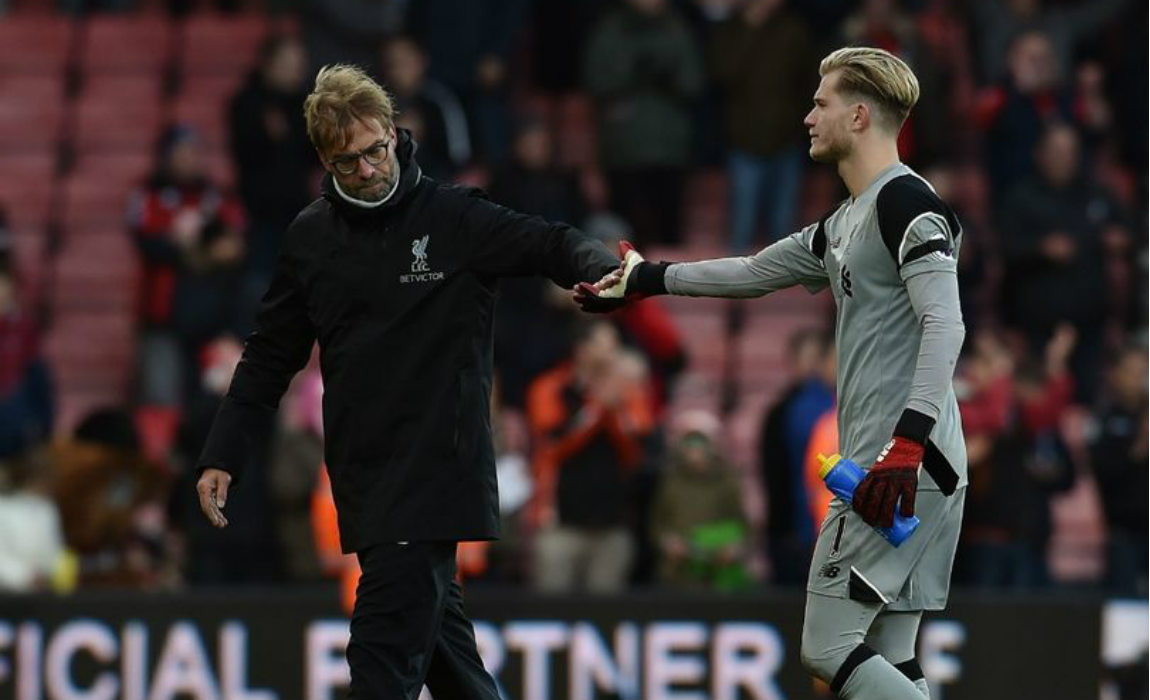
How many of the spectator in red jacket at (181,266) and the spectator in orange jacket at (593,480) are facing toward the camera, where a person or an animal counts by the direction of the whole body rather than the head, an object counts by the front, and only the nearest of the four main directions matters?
2

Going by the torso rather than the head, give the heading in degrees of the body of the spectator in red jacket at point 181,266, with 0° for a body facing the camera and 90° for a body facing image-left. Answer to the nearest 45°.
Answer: approximately 0°

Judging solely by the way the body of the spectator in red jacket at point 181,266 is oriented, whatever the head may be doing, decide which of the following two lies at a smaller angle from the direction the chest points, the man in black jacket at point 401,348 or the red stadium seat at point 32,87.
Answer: the man in black jacket

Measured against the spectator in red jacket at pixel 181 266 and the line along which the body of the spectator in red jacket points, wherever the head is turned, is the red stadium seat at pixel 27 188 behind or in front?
behind
